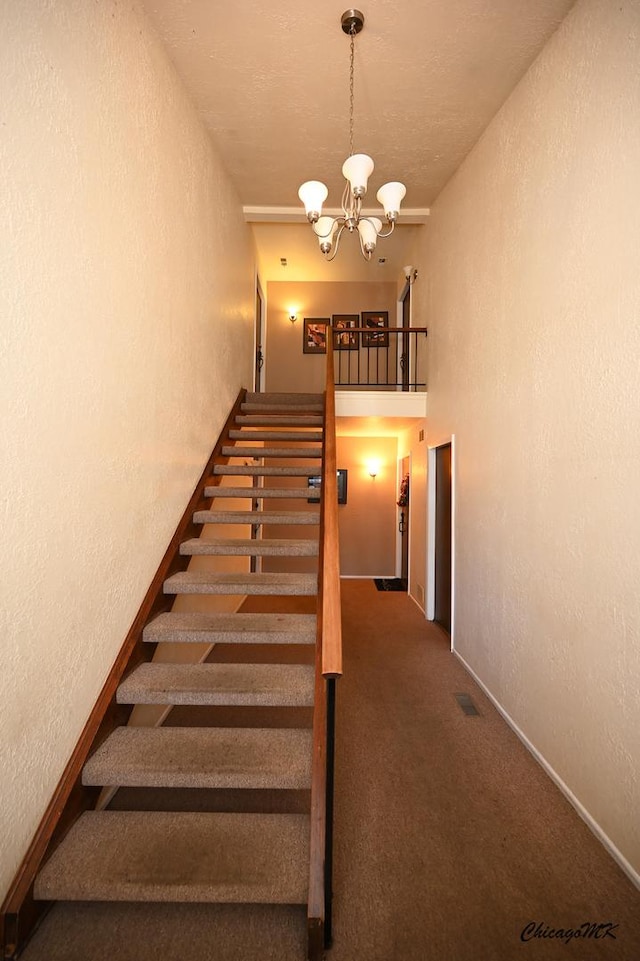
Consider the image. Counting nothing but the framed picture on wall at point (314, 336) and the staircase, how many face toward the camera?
2

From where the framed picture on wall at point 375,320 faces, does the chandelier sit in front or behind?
in front

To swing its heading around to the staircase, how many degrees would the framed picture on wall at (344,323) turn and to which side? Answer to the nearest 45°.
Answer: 0° — it already faces it

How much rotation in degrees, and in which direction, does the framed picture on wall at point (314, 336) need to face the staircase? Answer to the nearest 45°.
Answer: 0° — it already faces it

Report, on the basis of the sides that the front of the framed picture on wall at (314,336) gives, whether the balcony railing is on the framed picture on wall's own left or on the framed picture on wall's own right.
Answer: on the framed picture on wall's own left

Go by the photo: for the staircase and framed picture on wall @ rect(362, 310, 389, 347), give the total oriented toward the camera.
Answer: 2

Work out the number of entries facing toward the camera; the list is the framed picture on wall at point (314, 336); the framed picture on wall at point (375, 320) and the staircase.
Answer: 3

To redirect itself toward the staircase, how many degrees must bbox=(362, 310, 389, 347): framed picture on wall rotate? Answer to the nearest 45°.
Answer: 0° — it already faces it

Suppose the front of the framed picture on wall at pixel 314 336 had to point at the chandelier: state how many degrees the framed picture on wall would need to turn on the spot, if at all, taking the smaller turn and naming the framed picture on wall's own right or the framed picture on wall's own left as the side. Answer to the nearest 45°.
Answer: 0° — it already faces it

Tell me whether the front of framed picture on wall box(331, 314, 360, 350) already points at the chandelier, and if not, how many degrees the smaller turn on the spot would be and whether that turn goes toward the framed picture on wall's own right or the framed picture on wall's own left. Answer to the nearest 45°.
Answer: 0° — it already faces it

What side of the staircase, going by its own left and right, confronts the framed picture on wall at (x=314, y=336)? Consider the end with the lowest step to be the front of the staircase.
back
